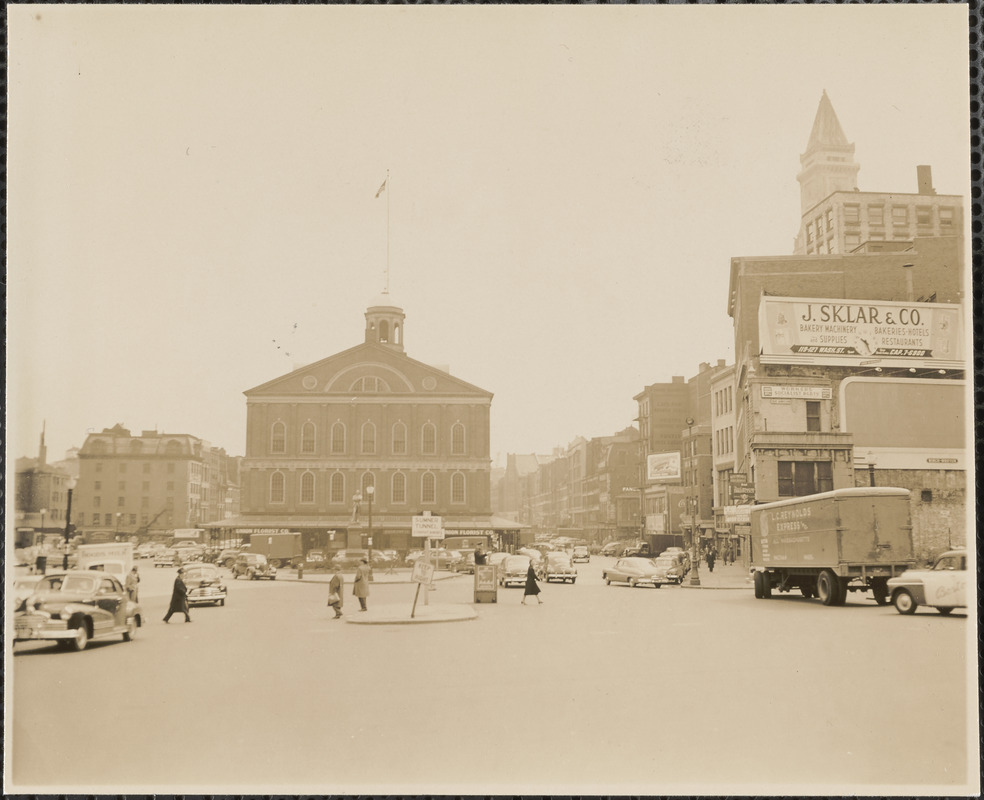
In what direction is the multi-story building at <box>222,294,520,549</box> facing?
toward the camera

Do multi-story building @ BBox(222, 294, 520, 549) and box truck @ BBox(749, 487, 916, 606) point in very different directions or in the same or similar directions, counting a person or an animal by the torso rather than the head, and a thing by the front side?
very different directions

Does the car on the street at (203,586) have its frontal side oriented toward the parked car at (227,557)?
no

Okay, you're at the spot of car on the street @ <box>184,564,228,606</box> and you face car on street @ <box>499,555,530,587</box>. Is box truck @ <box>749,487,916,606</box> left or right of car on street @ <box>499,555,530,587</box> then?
right

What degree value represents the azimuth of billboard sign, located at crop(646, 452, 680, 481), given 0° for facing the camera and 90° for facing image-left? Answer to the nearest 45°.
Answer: approximately 0°

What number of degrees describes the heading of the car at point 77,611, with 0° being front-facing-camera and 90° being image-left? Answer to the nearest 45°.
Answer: approximately 45°

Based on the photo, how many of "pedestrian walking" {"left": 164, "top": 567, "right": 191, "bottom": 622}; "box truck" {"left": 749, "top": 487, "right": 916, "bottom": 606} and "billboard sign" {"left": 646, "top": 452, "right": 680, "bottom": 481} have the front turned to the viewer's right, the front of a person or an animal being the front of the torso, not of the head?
1

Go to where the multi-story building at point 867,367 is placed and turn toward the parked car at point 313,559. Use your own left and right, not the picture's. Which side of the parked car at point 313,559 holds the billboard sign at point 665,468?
right

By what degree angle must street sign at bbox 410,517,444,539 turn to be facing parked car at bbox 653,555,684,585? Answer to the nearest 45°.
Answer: approximately 135° to its left

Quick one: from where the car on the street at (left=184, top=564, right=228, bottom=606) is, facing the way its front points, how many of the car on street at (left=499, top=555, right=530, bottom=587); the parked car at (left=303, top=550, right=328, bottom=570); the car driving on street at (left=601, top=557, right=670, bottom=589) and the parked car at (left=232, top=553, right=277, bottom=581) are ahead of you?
0

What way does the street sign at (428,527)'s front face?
toward the camera
